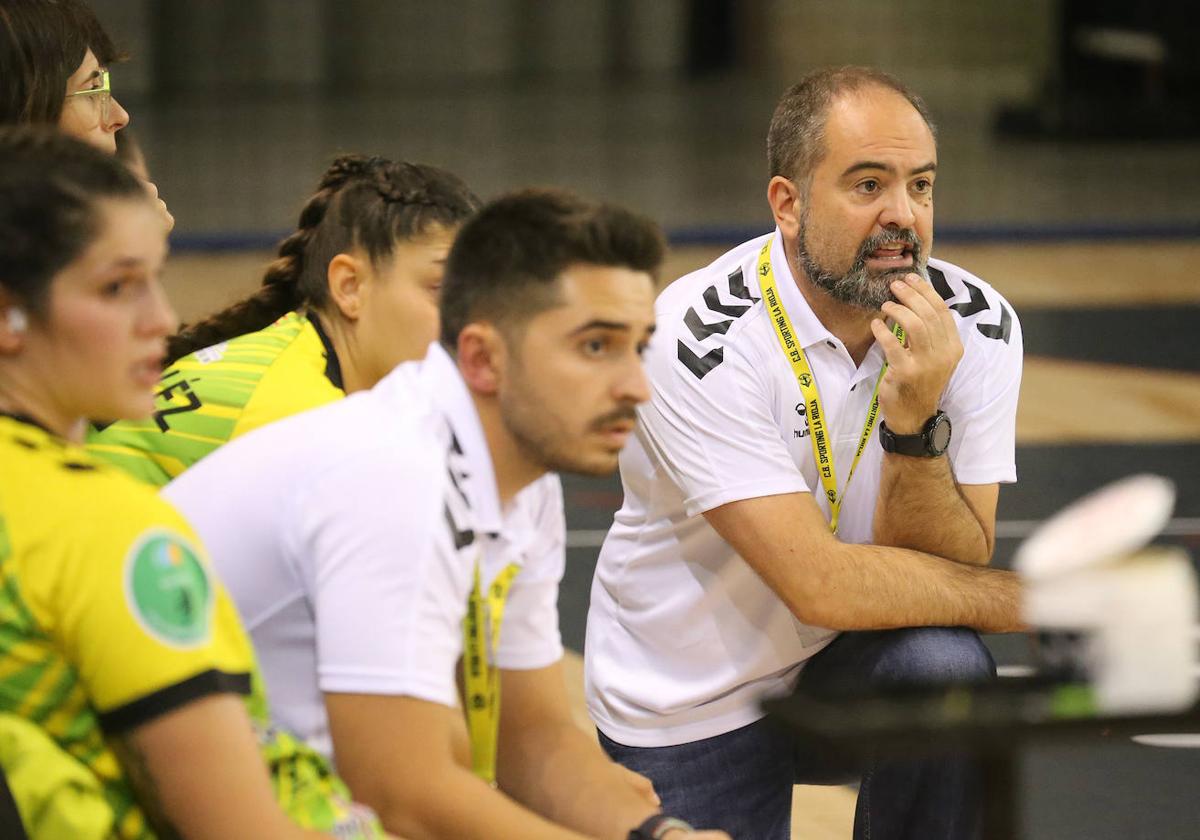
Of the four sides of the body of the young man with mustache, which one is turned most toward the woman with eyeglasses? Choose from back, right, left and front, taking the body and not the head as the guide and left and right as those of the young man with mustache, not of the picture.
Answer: back

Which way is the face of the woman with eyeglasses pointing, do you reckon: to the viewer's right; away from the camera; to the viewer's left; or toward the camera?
to the viewer's right

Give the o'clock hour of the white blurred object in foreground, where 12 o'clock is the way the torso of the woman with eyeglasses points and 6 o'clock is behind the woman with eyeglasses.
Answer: The white blurred object in foreground is roughly at 2 o'clock from the woman with eyeglasses.

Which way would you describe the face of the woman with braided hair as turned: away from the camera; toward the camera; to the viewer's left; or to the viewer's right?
to the viewer's right

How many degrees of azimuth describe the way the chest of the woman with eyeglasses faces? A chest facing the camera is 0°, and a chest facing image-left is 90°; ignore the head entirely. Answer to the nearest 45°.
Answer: approximately 270°

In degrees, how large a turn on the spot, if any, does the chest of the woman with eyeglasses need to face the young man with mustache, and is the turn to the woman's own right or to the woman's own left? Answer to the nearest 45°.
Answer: approximately 90° to the woman's own right

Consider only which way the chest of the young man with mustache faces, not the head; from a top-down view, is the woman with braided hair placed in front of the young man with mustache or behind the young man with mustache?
behind

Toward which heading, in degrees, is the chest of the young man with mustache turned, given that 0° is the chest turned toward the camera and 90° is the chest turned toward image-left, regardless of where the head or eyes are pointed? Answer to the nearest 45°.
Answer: approximately 315°

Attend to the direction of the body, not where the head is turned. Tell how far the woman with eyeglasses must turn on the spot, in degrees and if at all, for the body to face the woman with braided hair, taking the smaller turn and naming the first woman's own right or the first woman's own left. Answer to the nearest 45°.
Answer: approximately 45° to the first woman's own right

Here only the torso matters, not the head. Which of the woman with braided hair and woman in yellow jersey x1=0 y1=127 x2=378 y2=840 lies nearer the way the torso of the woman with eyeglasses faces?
the woman with braided hair
